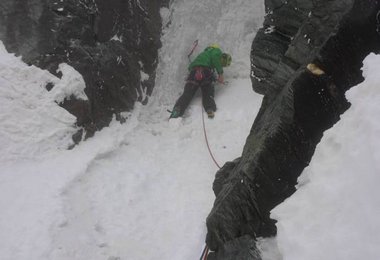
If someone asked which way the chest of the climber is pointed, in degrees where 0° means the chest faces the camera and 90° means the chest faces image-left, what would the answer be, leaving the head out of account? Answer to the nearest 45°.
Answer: approximately 225°
